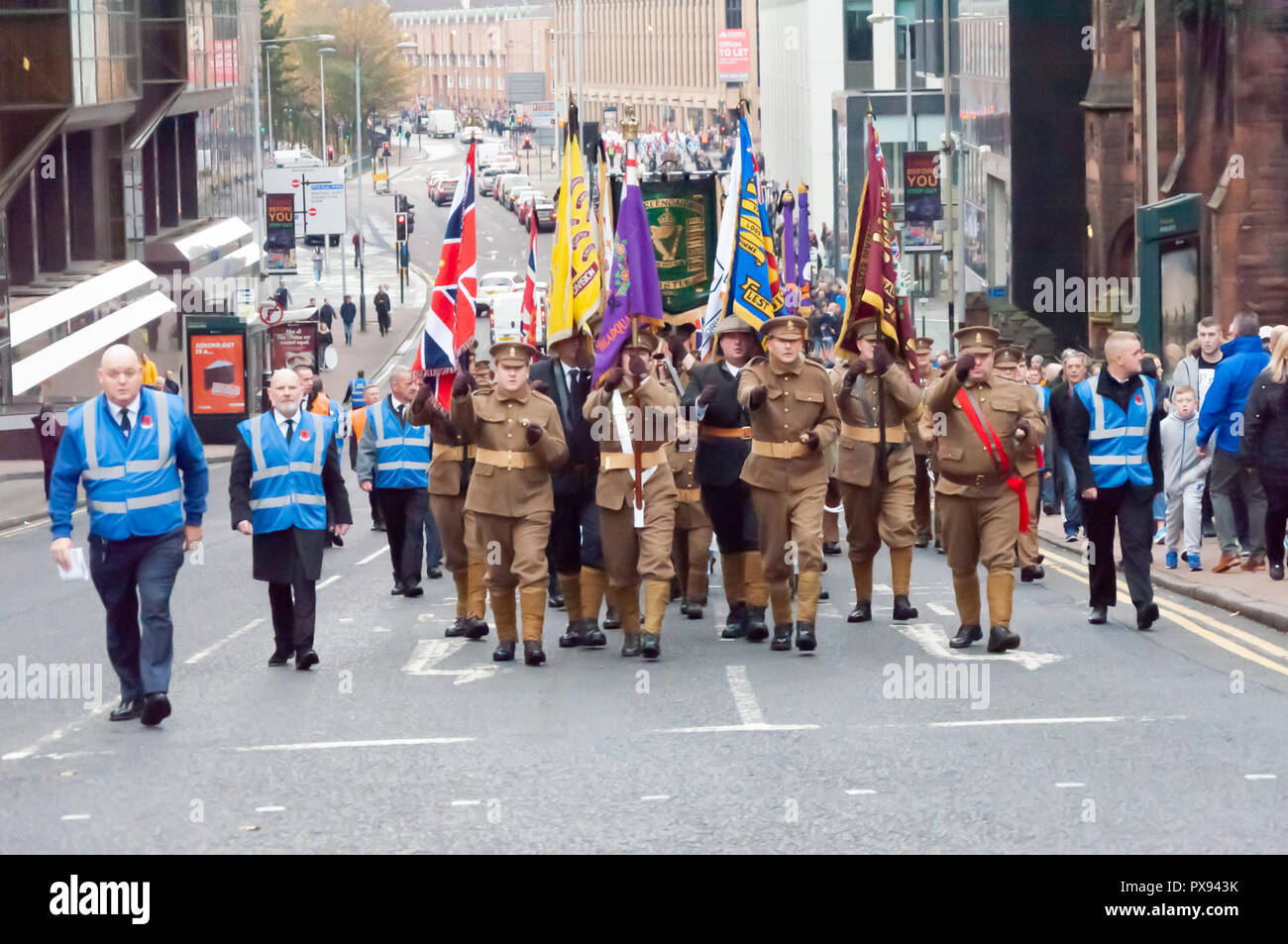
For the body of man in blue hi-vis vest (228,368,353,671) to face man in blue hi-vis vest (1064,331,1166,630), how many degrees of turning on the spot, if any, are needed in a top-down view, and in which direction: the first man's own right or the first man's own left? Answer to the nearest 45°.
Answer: approximately 90° to the first man's own left

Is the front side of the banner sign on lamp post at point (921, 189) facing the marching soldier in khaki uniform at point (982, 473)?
yes

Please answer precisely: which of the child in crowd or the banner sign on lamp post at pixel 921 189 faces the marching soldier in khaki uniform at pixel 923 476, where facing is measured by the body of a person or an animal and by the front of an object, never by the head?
the banner sign on lamp post

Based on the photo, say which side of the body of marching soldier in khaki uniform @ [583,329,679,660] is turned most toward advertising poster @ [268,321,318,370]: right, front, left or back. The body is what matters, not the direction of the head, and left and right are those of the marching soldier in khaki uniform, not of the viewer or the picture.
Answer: back

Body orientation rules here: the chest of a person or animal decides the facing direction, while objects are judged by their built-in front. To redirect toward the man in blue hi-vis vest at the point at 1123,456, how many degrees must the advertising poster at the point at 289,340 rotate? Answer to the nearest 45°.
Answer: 0° — it already faces them

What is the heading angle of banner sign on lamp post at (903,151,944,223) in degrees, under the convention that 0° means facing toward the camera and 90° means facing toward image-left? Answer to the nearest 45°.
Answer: approximately 0°
